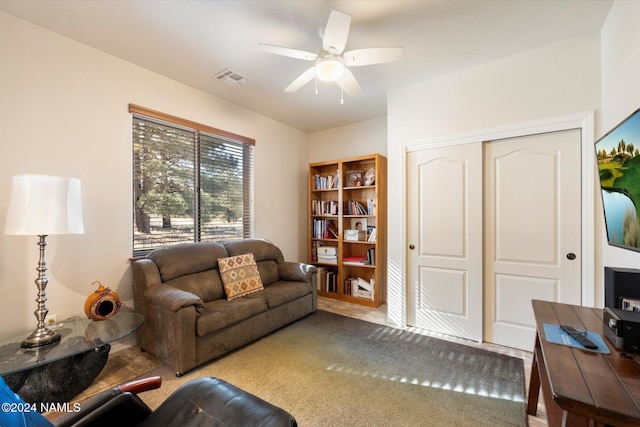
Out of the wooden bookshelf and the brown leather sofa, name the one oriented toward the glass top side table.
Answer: the wooden bookshelf

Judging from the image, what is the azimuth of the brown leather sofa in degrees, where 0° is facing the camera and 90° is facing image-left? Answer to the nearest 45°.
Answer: approximately 315°

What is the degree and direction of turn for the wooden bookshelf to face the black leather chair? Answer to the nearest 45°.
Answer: approximately 45° to its left

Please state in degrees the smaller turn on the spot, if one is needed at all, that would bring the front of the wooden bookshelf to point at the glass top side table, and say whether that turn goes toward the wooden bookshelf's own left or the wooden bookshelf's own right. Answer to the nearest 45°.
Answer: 0° — it already faces it

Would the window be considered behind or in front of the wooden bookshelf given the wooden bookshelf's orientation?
in front

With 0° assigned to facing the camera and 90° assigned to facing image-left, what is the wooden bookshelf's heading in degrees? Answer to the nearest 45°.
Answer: approximately 45°

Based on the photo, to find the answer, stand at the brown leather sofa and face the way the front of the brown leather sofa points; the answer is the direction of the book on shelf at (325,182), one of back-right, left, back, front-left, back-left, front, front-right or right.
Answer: left
